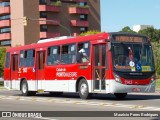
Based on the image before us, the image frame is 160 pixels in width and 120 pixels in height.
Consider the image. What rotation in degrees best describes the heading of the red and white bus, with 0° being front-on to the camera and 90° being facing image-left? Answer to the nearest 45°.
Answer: approximately 315°
